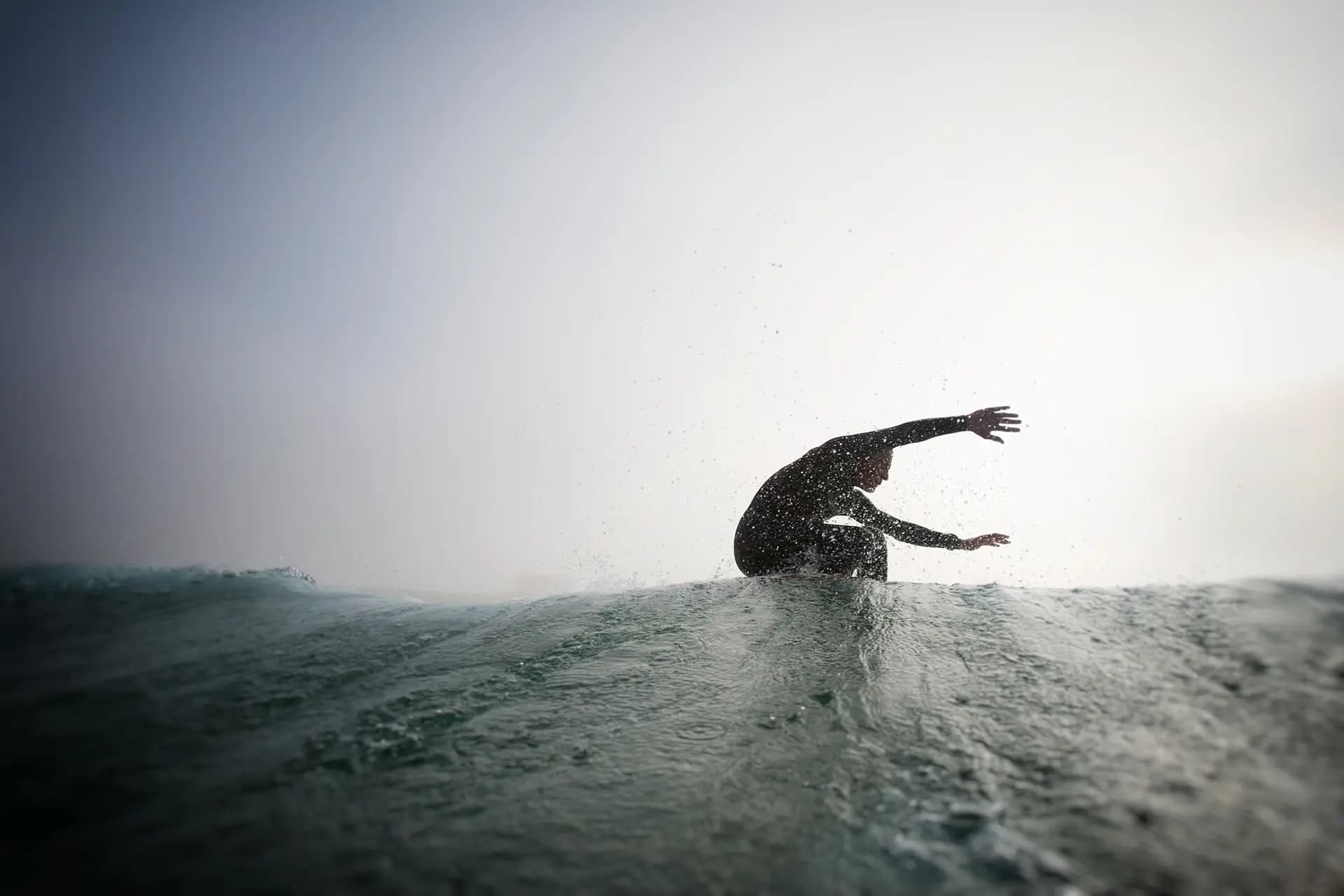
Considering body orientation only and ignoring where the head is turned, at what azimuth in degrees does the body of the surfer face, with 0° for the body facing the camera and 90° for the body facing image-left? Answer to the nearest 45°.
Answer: approximately 270°
